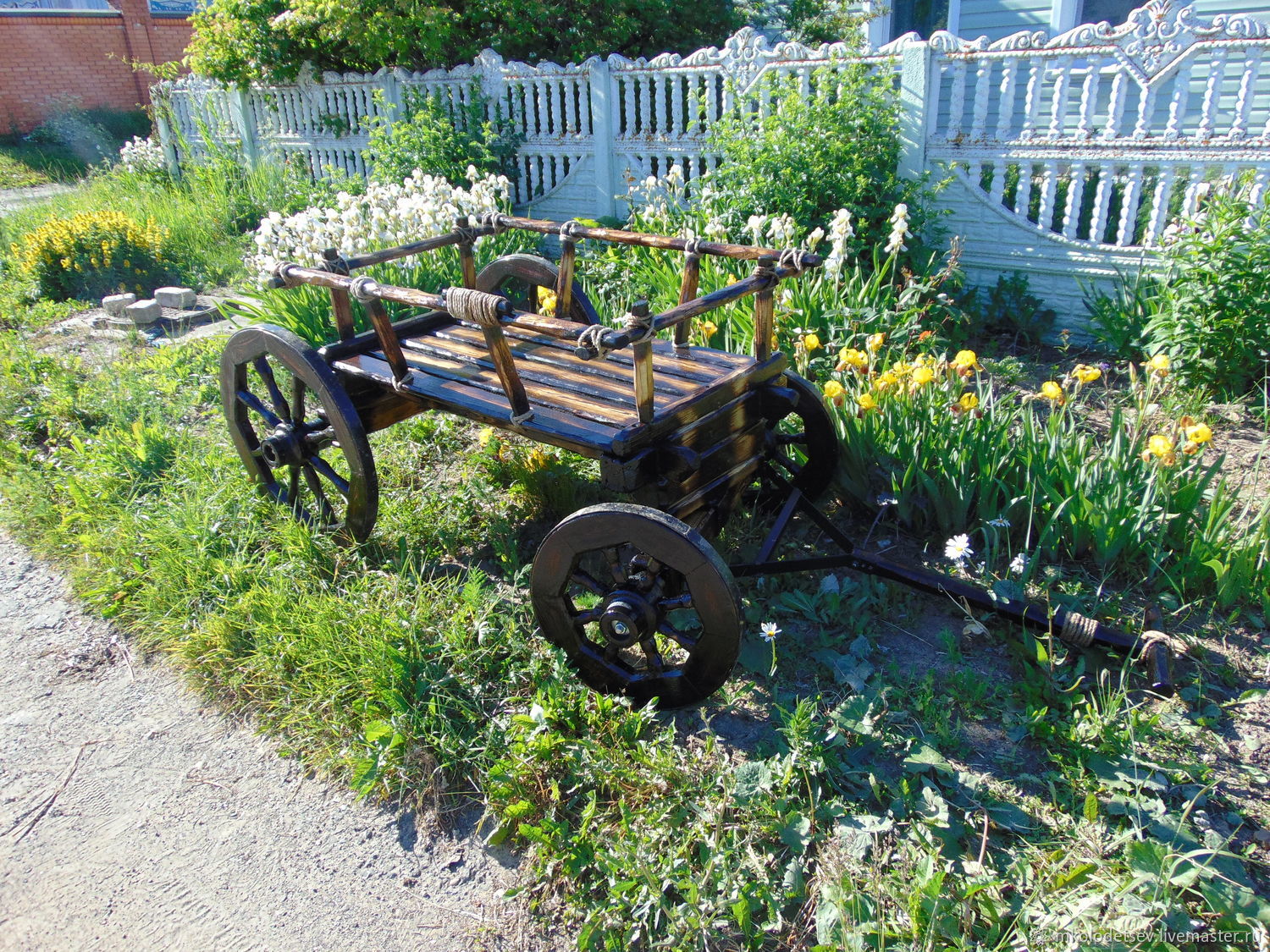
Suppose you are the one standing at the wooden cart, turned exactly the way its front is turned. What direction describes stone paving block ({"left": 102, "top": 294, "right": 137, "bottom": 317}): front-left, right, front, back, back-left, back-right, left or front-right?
back

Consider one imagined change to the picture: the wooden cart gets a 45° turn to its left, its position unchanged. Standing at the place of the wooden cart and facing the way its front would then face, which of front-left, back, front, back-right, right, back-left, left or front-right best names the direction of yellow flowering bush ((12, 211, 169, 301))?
back-left

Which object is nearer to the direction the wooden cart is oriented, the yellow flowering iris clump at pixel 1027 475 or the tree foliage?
the yellow flowering iris clump

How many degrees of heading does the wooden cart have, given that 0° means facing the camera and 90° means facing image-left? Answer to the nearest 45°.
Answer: approximately 315°

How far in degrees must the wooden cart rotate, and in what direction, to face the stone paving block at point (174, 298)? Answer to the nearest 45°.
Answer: approximately 180°

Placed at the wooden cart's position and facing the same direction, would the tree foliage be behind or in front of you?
behind

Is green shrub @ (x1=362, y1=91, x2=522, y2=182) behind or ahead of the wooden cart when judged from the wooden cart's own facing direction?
behind

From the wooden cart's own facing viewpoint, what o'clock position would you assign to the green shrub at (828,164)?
The green shrub is roughly at 8 o'clock from the wooden cart.

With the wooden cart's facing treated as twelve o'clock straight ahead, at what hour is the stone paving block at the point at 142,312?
The stone paving block is roughly at 6 o'clock from the wooden cart.

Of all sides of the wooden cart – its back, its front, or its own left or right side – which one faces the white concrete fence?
left

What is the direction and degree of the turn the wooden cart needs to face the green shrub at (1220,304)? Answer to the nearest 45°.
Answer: approximately 90° to its left
